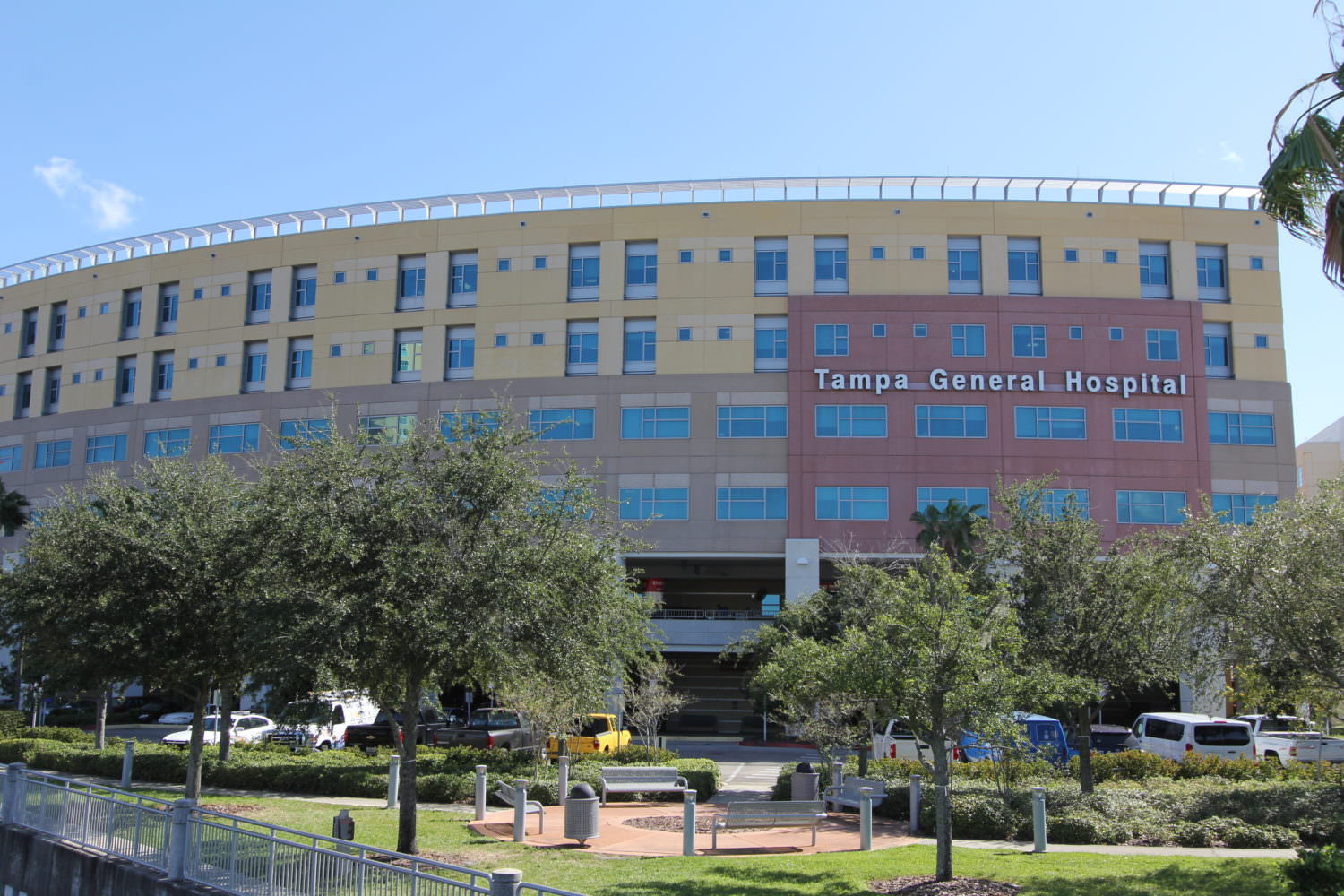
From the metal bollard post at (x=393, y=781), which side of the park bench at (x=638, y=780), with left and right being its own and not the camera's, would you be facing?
right

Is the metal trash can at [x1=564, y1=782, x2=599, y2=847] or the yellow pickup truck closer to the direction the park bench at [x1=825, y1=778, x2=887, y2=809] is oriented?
the metal trash can

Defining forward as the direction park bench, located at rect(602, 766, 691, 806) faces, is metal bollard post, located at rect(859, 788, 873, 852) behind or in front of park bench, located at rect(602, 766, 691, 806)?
in front

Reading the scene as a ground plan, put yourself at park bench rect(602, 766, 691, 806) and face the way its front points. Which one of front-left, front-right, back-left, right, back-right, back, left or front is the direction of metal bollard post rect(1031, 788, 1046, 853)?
front-left

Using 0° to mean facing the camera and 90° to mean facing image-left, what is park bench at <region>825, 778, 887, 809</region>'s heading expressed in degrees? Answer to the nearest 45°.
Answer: approximately 45°

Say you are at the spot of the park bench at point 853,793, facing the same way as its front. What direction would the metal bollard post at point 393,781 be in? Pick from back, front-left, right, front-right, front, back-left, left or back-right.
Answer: front-right

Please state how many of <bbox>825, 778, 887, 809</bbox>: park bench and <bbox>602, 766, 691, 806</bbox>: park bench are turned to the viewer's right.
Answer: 0

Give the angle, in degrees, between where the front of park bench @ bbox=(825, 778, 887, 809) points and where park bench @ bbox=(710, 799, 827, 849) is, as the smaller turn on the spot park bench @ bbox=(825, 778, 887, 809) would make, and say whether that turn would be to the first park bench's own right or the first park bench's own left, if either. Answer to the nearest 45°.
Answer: approximately 45° to the first park bench's own left

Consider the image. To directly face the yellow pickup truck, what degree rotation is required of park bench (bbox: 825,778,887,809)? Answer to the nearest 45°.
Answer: approximately 90° to its right

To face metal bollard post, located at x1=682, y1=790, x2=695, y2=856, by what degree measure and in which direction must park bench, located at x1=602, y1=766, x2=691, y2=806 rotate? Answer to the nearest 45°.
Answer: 0° — it already faces it

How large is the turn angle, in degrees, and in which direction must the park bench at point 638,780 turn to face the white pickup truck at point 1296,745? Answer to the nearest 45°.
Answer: approximately 135° to its left

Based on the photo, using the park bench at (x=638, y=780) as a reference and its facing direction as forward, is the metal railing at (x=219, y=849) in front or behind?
in front

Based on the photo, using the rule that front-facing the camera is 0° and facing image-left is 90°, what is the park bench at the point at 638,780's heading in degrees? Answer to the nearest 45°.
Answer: approximately 0°

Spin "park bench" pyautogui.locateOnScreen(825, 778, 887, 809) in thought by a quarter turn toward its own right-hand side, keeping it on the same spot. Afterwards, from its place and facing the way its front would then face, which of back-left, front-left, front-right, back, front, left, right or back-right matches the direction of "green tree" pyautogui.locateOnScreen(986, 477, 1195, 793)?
back-right
